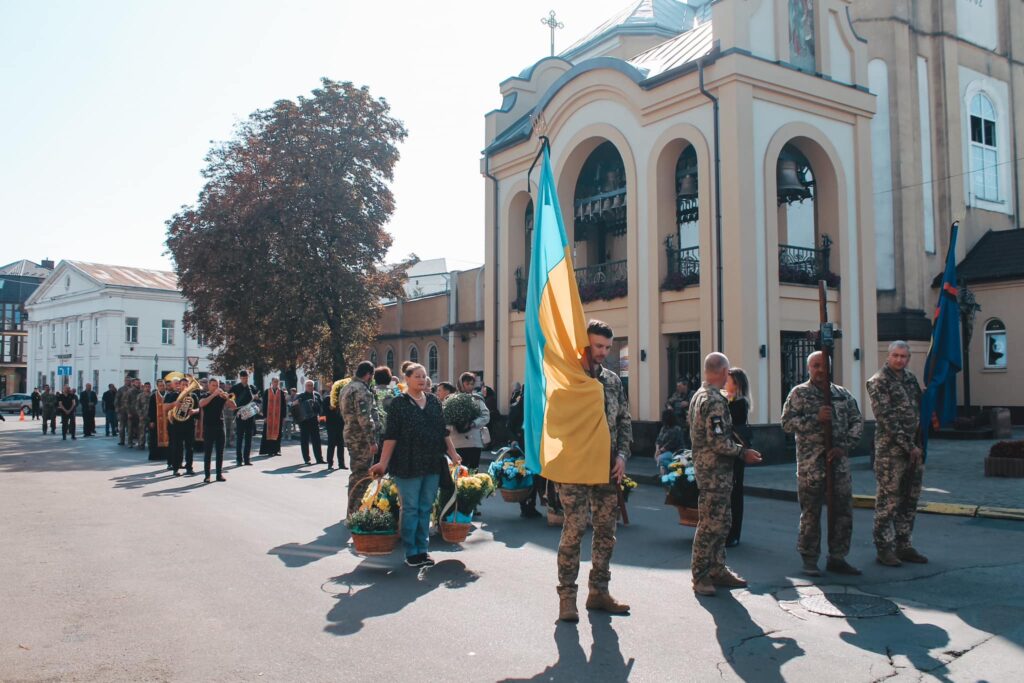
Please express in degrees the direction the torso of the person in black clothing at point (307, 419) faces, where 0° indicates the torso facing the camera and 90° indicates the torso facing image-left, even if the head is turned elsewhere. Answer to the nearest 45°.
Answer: approximately 0°

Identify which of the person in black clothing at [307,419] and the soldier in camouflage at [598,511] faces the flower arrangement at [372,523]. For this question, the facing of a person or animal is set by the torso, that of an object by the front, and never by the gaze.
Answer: the person in black clothing

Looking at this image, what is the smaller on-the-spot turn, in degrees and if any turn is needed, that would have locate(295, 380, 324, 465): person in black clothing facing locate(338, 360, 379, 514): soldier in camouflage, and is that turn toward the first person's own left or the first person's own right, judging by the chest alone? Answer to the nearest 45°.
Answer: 0° — they already face them

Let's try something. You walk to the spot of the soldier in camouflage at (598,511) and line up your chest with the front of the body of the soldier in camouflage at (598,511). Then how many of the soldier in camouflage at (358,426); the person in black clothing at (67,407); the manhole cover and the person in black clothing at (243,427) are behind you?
3

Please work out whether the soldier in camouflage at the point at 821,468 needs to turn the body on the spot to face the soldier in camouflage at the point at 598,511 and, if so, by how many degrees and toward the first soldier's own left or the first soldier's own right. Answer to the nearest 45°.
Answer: approximately 45° to the first soldier's own right

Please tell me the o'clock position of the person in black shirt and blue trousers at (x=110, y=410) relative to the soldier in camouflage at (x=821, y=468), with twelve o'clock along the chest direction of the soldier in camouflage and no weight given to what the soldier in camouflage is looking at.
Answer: The person in black shirt and blue trousers is roughly at 4 o'clock from the soldier in camouflage.

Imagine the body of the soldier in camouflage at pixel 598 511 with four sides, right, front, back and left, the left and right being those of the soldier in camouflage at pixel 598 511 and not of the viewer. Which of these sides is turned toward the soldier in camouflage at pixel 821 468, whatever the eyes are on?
left

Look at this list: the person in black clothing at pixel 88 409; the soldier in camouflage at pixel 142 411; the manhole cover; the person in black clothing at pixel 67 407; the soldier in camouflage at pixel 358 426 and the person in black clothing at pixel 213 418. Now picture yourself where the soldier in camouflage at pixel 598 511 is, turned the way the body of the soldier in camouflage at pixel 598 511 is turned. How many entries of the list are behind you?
5

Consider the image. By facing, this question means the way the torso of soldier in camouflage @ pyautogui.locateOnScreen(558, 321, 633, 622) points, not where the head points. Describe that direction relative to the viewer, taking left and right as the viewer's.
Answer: facing the viewer and to the right of the viewer

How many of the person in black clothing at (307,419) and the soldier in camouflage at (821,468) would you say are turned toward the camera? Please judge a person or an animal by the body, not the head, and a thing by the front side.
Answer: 2
